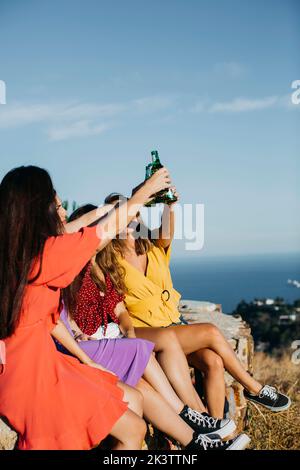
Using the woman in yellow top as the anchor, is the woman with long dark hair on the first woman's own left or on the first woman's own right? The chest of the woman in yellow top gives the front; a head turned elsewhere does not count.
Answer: on the first woman's own right

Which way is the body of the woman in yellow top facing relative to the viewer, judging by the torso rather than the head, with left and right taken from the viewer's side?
facing the viewer and to the right of the viewer

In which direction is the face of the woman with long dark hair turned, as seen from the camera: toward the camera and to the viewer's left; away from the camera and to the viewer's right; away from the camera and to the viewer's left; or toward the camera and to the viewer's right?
away from the camera and to the viewer's right
